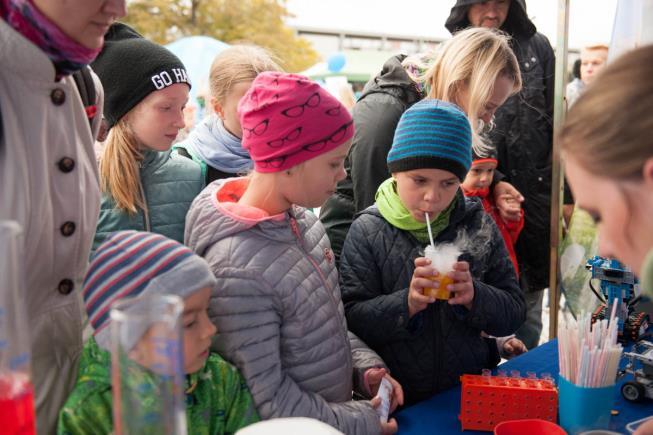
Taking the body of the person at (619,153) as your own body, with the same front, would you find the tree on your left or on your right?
on your right

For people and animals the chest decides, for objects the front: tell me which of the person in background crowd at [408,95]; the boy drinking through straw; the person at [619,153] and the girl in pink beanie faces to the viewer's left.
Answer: the person at [619,153]

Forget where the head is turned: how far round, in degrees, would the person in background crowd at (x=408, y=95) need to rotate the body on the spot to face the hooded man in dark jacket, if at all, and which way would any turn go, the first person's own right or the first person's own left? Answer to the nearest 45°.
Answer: approximately 45° to the first person's own left

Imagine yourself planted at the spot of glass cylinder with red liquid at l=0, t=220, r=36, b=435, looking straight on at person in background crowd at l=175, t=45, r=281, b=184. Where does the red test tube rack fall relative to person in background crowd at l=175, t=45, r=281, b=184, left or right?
right

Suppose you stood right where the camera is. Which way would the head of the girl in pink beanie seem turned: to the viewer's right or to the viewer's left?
to the viewer's right

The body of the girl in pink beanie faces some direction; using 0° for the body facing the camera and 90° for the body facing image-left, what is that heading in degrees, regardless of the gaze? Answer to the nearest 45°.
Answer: approximately 315°

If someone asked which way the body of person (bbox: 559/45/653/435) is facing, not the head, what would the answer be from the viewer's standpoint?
to the viewer's left

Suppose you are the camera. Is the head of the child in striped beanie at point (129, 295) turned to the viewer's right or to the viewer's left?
to the viewer's right
